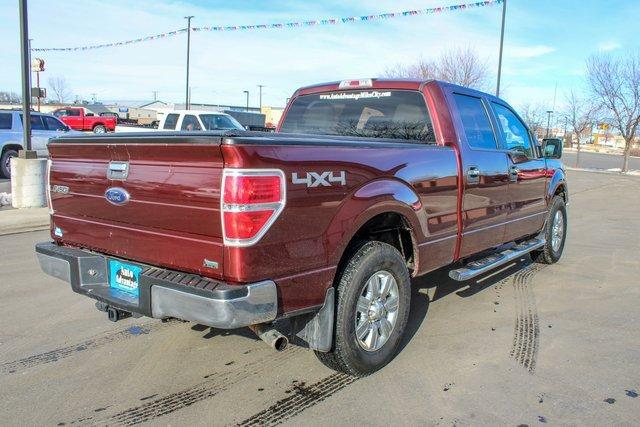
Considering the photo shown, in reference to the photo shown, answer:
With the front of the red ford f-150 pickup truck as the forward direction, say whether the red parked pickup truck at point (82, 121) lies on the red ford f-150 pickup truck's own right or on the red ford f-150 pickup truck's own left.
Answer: on the red ford f-150 pickup truck's own left

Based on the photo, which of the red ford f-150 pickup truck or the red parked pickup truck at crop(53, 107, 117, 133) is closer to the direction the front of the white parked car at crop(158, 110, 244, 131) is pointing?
the red ford f-150 pickup truck

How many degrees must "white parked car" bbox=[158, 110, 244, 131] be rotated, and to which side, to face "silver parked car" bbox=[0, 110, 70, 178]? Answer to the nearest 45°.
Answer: approximately 135° to its right

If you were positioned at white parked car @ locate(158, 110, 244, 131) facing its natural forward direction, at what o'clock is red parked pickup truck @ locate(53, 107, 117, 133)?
The red parked pickup truck is roughly at 7 o'clock from the white parked car.

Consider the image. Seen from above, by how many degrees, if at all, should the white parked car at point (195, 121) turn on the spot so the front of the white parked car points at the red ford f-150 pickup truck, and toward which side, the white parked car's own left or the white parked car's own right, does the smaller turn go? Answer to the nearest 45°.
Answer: approximately 45° to the white parked car's own right

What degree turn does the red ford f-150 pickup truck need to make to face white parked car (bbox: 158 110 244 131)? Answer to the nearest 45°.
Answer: approximately 45° to its left

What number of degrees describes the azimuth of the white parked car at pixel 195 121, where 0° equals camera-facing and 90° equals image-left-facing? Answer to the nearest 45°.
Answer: approximately 315°

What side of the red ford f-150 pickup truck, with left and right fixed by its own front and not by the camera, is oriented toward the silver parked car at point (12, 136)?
left

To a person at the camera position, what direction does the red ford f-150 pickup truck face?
facing away from the viewer and to the right of the viewer

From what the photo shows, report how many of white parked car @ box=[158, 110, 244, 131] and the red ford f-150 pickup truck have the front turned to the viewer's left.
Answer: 0

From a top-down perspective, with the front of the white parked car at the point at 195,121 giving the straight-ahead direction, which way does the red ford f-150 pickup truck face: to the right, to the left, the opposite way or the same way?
to the left

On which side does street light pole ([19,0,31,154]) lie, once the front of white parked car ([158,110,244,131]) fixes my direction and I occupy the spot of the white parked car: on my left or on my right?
on my right
